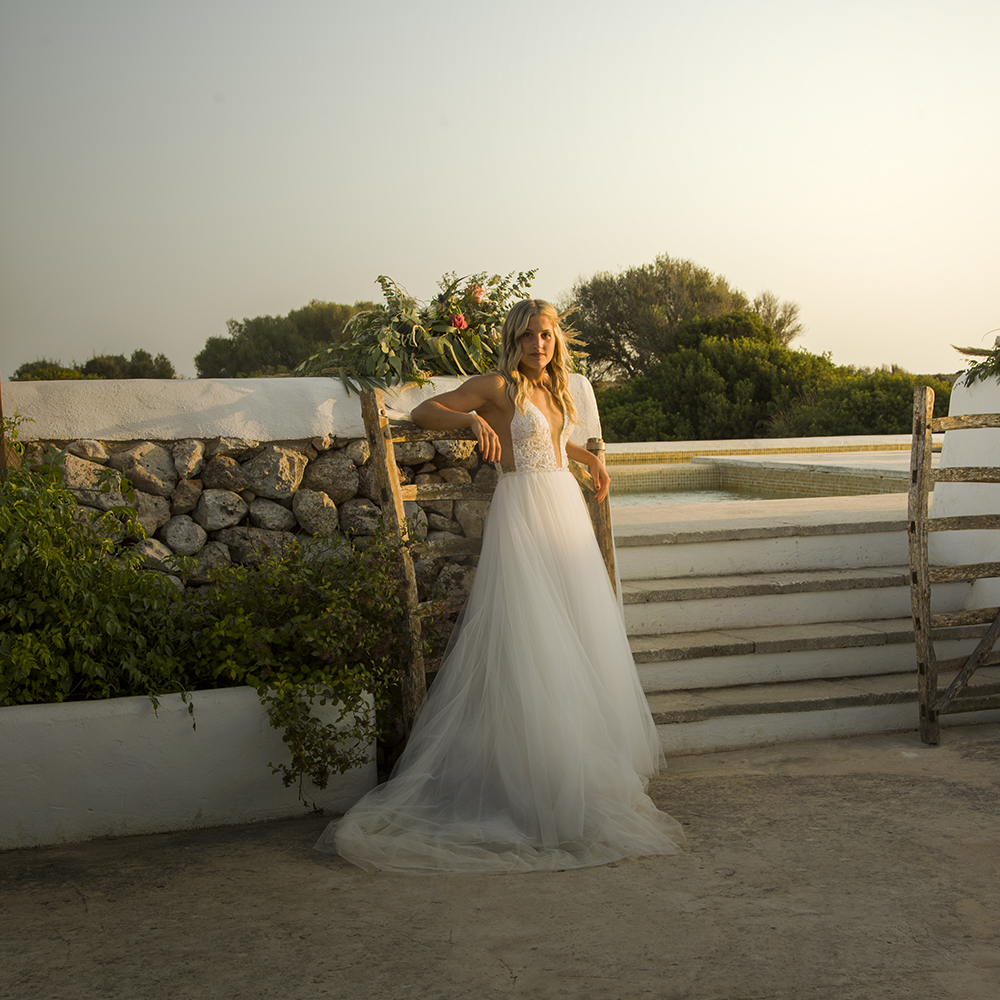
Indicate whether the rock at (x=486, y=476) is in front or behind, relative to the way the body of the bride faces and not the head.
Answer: behind

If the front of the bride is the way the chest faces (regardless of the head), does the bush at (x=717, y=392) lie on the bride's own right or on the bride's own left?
on the bride's own left

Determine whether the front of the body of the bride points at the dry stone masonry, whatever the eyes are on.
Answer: no

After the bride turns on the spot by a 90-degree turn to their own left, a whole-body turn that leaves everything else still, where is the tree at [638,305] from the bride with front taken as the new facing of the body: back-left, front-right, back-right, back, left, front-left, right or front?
front-left

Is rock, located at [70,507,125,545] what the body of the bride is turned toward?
no

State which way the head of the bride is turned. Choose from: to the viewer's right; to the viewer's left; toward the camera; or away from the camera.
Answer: toward the camera

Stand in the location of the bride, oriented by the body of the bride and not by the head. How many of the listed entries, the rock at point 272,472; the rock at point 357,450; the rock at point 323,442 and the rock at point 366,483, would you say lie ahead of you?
0

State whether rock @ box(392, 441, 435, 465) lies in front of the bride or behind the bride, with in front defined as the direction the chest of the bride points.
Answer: behind

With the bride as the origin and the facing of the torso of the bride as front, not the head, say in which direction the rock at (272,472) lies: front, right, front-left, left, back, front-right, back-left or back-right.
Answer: back

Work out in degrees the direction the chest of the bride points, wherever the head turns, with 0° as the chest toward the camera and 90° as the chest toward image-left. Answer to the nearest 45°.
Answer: approximately 315°

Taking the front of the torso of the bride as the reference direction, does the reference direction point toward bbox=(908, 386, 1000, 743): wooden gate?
no

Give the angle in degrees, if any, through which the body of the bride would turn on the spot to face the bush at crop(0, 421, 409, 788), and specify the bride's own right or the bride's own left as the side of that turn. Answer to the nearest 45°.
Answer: approximately 135° to the bride's own right

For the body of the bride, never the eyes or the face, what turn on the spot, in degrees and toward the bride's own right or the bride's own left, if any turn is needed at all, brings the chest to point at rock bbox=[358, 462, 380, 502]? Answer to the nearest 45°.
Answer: approximately 180°

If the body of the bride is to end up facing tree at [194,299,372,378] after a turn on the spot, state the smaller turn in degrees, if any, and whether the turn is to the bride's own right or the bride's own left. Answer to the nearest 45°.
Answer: approximately 135° to the bride's own left

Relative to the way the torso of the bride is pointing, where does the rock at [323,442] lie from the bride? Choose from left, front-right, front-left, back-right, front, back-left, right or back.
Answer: back
